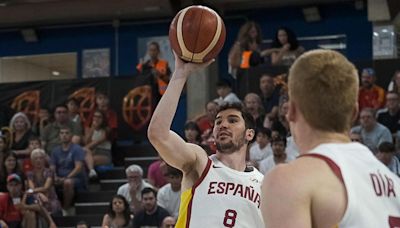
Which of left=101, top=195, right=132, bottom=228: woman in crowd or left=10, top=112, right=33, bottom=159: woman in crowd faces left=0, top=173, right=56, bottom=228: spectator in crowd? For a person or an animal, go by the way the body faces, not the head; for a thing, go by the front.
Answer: left=10, top=112, right=33, bottom=159: woman in crowd

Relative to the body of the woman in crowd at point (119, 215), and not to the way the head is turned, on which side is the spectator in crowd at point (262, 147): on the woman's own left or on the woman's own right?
on the woman's own left

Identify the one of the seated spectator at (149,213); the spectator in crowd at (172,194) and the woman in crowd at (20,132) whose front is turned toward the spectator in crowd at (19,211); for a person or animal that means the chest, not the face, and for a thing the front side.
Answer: the woman in crowd

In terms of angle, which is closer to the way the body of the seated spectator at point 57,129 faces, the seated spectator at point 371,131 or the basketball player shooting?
the basketball player shooting

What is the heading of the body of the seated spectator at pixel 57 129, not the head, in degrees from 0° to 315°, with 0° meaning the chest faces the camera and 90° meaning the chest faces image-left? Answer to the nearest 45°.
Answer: approximately 0°

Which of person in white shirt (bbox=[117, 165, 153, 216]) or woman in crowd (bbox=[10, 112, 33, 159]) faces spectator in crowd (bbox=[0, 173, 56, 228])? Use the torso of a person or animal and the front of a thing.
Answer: the woman in crowd

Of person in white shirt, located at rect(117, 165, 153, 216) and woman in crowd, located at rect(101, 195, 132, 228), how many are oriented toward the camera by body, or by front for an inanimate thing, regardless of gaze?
2

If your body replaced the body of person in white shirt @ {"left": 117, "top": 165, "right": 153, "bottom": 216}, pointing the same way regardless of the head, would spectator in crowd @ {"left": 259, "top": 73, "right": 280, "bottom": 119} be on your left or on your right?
on your left

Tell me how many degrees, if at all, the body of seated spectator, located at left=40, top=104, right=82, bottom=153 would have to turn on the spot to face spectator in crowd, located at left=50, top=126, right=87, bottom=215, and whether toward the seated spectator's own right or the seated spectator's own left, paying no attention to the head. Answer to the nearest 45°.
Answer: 0° — they already face them
